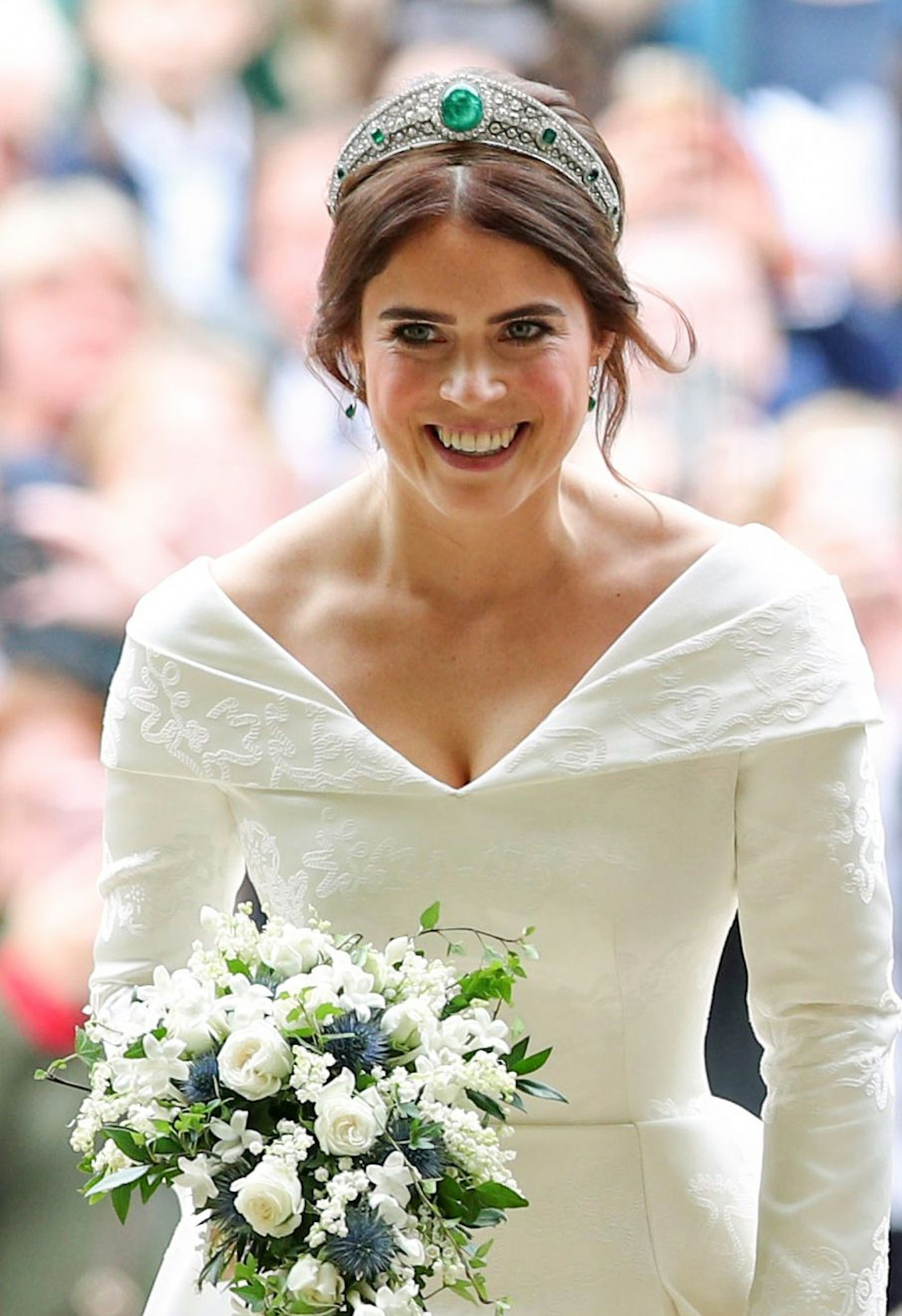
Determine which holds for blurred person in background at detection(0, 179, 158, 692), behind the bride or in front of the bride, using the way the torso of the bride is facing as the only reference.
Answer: behind

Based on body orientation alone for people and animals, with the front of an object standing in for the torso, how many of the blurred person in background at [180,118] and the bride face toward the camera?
2

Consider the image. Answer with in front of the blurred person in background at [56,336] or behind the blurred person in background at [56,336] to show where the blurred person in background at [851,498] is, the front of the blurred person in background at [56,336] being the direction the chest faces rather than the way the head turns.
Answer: in front

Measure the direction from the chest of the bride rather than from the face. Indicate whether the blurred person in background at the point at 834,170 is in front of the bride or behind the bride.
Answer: behind

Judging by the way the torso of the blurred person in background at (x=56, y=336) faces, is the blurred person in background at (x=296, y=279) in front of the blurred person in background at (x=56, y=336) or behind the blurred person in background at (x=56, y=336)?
in front

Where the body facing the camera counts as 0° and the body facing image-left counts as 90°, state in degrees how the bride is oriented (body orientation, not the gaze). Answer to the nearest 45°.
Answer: approximately 0°

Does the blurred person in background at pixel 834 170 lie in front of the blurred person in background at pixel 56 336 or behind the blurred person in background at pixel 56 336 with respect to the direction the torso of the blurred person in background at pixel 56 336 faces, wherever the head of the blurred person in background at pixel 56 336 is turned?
in front

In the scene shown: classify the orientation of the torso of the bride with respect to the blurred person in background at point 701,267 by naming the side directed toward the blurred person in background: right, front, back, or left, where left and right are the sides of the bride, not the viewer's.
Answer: back
